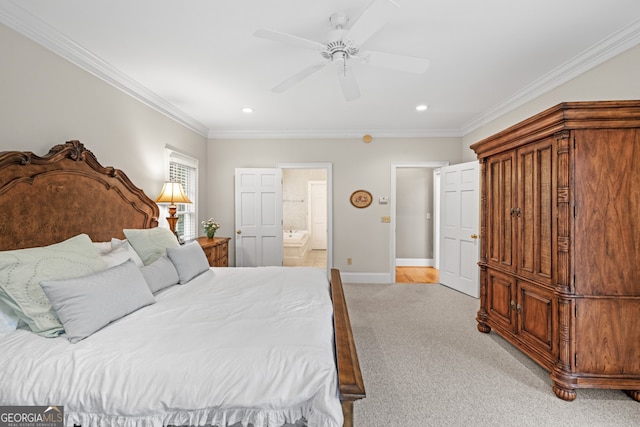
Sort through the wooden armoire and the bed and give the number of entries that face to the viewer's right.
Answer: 1

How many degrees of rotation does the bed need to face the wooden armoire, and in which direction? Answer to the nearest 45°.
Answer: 0° — it already faces it

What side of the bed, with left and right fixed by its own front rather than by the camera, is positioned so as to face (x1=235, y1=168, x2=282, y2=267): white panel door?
left

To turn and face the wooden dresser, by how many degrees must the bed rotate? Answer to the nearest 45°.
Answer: approximately 90° to its left

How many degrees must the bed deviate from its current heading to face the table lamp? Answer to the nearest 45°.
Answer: approximately 90° to its left

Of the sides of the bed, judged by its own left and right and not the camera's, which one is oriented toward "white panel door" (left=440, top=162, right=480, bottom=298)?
front

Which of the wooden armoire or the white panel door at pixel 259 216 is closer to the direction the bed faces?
the wooden armoire

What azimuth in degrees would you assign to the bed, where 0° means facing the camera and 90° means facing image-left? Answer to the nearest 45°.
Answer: approximately 270°

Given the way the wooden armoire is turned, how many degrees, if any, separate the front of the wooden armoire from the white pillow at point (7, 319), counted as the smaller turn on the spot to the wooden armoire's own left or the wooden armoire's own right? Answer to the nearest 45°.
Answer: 0° — it already faces it

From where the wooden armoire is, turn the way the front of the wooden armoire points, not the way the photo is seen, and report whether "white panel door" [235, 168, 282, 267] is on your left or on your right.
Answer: on your right

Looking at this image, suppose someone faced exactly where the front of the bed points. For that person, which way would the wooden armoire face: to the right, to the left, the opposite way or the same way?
the opposite way

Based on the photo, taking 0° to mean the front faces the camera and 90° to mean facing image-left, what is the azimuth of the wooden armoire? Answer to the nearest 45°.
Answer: approximately 45°

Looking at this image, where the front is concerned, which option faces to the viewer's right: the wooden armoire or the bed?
the bed
